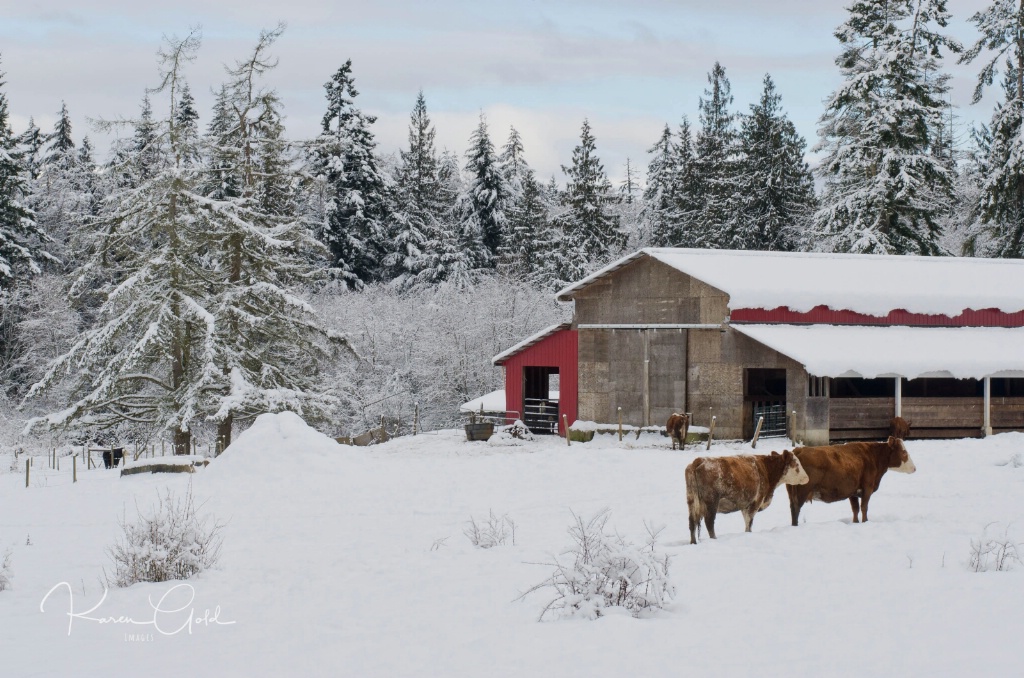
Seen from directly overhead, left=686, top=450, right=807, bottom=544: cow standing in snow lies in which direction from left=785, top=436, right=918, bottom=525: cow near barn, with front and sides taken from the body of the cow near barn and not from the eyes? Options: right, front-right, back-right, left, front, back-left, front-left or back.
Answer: back-right

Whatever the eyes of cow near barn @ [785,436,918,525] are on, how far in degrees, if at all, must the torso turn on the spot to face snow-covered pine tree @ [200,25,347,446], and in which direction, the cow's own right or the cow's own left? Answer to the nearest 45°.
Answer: approximately 135° to the cow's own left

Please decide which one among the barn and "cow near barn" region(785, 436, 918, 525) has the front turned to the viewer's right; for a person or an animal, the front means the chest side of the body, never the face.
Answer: the cow near barn

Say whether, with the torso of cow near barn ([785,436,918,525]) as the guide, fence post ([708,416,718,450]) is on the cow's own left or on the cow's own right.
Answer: on the cow's own left

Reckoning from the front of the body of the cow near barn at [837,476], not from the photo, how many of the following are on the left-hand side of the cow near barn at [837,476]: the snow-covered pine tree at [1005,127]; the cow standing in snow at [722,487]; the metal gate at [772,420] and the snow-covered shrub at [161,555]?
2

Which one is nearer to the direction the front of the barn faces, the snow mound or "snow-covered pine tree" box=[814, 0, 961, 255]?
the snow mound

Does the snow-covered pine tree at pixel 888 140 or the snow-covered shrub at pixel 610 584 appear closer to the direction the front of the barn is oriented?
the snow-covered shrub

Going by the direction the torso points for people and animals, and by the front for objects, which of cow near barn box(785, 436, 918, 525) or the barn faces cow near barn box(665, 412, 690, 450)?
the barn

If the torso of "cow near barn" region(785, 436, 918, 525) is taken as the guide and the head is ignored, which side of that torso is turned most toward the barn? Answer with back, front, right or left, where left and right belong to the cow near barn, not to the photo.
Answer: left

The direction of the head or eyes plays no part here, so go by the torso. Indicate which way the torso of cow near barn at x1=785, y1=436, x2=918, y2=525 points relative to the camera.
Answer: to the viewer's right

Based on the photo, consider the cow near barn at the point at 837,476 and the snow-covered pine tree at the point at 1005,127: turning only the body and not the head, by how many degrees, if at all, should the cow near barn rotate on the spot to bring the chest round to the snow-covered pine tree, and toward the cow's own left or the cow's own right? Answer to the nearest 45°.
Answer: approximately 90° to the cow's own left
